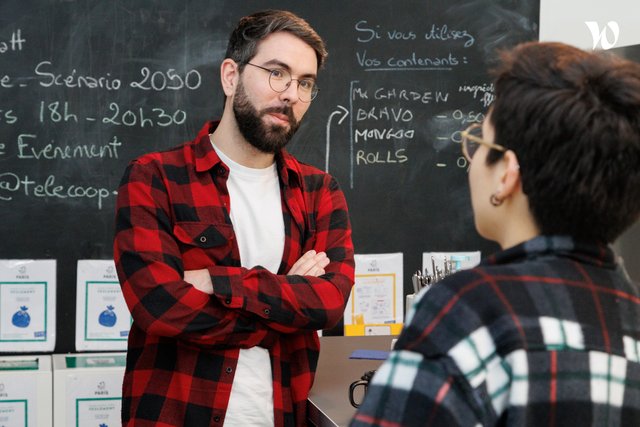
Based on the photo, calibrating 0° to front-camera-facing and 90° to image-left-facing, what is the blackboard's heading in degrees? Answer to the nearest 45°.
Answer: approximately 0°

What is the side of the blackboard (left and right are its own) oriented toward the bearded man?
front

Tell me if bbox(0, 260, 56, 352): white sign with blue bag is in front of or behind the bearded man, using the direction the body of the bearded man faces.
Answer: behind

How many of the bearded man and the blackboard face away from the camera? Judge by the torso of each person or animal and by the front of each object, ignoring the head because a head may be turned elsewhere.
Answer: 0

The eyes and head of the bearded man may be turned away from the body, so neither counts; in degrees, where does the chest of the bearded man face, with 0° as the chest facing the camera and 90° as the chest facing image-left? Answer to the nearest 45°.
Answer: approximately 315°
